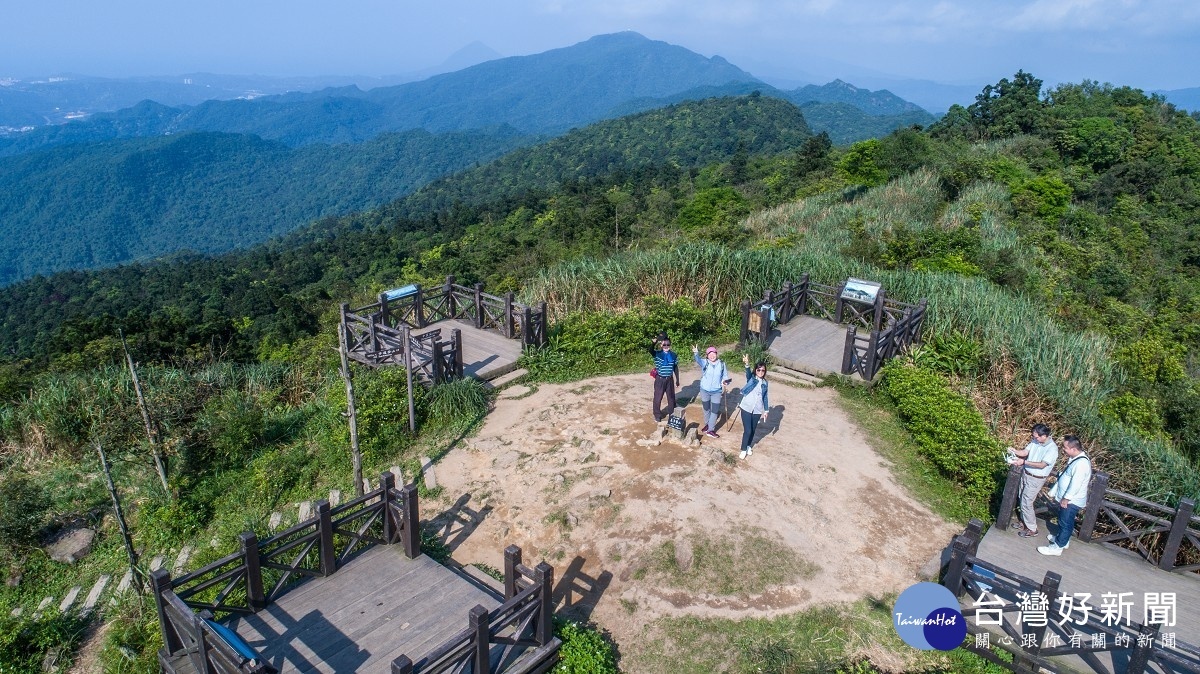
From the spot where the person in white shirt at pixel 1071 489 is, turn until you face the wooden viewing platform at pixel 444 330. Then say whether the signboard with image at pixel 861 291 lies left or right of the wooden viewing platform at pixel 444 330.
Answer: right

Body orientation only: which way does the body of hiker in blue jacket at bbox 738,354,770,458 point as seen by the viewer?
toward the camera

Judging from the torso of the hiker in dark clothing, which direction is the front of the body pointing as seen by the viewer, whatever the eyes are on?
toward the camera

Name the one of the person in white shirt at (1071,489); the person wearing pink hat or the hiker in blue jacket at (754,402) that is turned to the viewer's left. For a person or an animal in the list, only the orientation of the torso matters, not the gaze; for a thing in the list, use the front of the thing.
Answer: the person in white shirt

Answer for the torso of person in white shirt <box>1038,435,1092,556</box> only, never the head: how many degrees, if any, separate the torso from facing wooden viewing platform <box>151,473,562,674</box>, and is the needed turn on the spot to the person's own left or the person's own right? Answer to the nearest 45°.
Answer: approximately 45° to the person's own left

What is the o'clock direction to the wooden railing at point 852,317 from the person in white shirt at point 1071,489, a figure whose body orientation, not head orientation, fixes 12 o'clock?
The wooden railing is roughly at 2 o'clock from the person in white shirt.

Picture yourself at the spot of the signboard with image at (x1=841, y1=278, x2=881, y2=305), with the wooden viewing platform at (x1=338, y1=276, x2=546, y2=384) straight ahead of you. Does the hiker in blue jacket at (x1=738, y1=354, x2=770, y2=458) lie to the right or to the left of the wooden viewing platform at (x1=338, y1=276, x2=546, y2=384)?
left

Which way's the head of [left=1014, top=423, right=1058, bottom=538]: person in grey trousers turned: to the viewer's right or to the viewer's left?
to the viewer's left

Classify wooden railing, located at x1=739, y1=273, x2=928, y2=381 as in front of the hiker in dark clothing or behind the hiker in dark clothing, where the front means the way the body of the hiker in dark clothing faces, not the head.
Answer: behind

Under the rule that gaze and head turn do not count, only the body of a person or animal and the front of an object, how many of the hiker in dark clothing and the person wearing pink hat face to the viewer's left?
0

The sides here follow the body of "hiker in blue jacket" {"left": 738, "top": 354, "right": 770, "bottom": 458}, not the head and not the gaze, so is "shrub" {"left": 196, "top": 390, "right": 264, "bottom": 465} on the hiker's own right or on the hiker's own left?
on the hiker's own right

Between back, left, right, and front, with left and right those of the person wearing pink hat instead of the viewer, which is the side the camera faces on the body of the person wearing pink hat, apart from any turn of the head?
front

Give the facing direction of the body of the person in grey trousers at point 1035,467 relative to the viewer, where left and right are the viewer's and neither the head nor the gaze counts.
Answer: facing the viewer and to the left of the viewer
